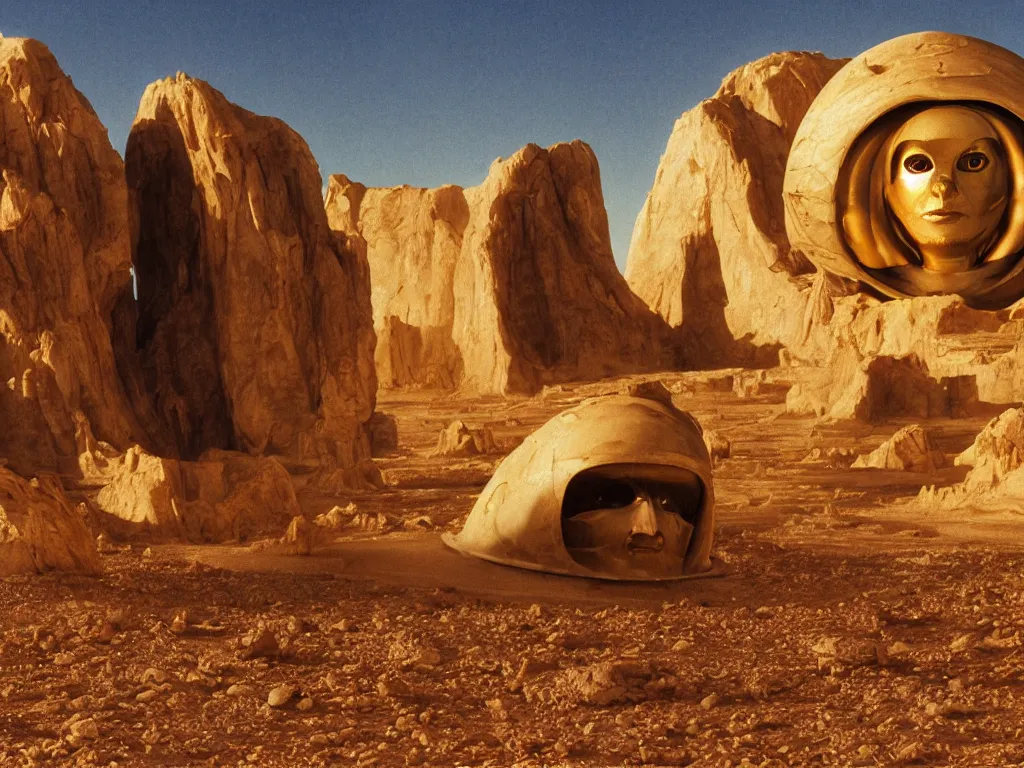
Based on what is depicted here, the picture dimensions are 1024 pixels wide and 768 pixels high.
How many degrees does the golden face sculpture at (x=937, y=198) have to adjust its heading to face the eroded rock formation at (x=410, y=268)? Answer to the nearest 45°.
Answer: approximately 135° to its right

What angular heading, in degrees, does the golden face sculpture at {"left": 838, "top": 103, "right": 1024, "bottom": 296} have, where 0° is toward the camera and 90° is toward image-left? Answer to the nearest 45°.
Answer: approximately 0°

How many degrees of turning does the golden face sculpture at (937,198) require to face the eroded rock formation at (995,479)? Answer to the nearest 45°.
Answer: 0° — it already faces it

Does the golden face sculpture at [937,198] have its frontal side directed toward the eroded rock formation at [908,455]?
yes

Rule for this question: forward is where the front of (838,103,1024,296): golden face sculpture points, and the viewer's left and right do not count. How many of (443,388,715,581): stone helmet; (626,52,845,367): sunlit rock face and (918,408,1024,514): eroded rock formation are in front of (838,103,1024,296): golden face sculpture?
2

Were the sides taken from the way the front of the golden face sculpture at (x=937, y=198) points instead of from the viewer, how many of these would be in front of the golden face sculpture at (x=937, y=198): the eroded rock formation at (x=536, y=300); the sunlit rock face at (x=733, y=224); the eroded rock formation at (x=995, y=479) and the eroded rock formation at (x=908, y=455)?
2

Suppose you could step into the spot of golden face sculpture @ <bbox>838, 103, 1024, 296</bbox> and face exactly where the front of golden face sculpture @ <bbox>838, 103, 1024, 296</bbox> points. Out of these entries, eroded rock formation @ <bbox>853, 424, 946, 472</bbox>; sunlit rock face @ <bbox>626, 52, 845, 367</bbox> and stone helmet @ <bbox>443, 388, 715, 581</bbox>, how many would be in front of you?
2

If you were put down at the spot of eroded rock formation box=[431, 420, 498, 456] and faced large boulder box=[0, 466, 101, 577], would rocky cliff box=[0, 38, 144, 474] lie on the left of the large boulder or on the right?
right

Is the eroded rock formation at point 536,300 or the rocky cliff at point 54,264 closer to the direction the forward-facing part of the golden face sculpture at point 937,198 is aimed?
the rocky cliff

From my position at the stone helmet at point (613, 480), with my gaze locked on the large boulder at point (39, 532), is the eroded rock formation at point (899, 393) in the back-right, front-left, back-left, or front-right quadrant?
back-right

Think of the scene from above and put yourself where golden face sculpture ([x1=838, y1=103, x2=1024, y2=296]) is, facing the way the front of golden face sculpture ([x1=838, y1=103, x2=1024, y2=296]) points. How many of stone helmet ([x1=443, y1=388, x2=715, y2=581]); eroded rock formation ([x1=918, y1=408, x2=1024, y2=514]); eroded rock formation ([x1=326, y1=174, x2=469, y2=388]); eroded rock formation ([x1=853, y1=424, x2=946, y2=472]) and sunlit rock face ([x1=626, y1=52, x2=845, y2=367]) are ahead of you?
3
